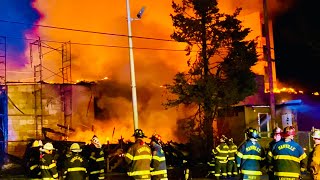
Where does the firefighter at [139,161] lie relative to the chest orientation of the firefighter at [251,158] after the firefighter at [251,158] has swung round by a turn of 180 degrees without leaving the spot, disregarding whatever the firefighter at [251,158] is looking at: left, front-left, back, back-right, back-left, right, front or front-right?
right

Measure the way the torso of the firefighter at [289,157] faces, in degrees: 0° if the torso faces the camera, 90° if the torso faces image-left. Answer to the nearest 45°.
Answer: approximately 180°

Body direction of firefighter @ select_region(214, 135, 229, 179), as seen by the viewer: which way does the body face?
away from the camera

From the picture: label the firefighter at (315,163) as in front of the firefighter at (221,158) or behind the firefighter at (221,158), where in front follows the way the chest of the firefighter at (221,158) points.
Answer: behind

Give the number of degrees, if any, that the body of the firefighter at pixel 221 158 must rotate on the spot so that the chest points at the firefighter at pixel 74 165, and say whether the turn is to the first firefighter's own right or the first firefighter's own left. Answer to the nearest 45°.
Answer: approximately 135° to the first firefighter's own left

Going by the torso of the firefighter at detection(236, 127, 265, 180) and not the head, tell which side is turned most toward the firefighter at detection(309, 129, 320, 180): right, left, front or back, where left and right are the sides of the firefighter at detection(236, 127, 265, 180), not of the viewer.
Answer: right

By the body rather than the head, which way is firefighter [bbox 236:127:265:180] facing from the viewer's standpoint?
away from the camera

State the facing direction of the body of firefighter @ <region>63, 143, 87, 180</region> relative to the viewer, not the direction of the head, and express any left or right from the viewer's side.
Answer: facing away from the viewer

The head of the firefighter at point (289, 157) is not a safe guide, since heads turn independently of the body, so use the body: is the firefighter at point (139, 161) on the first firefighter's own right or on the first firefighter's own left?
on the first firefighter's own left

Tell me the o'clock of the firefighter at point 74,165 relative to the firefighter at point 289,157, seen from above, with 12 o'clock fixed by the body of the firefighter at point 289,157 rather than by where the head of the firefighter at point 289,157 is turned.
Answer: the firefighter at point 74,165 is roughly at 9 o'clock from the firefighter at point 289,157.
